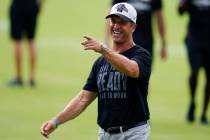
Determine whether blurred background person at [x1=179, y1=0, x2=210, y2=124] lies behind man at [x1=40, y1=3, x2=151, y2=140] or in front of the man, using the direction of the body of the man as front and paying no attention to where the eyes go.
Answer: behind

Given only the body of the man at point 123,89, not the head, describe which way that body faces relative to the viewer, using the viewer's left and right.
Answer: facing the viewer and to the left of the viewer

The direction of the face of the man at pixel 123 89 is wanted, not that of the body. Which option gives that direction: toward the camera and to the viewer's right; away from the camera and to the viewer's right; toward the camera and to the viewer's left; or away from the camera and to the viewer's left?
toward the camera and to the viewer's left
